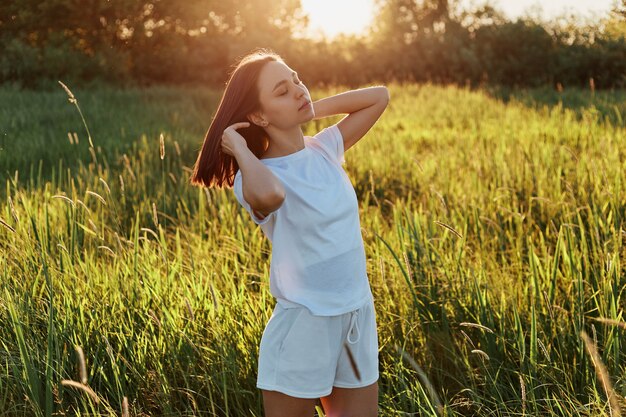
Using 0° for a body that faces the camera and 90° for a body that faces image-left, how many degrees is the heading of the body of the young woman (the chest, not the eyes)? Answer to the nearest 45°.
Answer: approximately 315°

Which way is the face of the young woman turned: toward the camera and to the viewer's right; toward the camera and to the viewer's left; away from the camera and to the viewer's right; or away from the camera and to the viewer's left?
toward the camera and to the viewer's right
